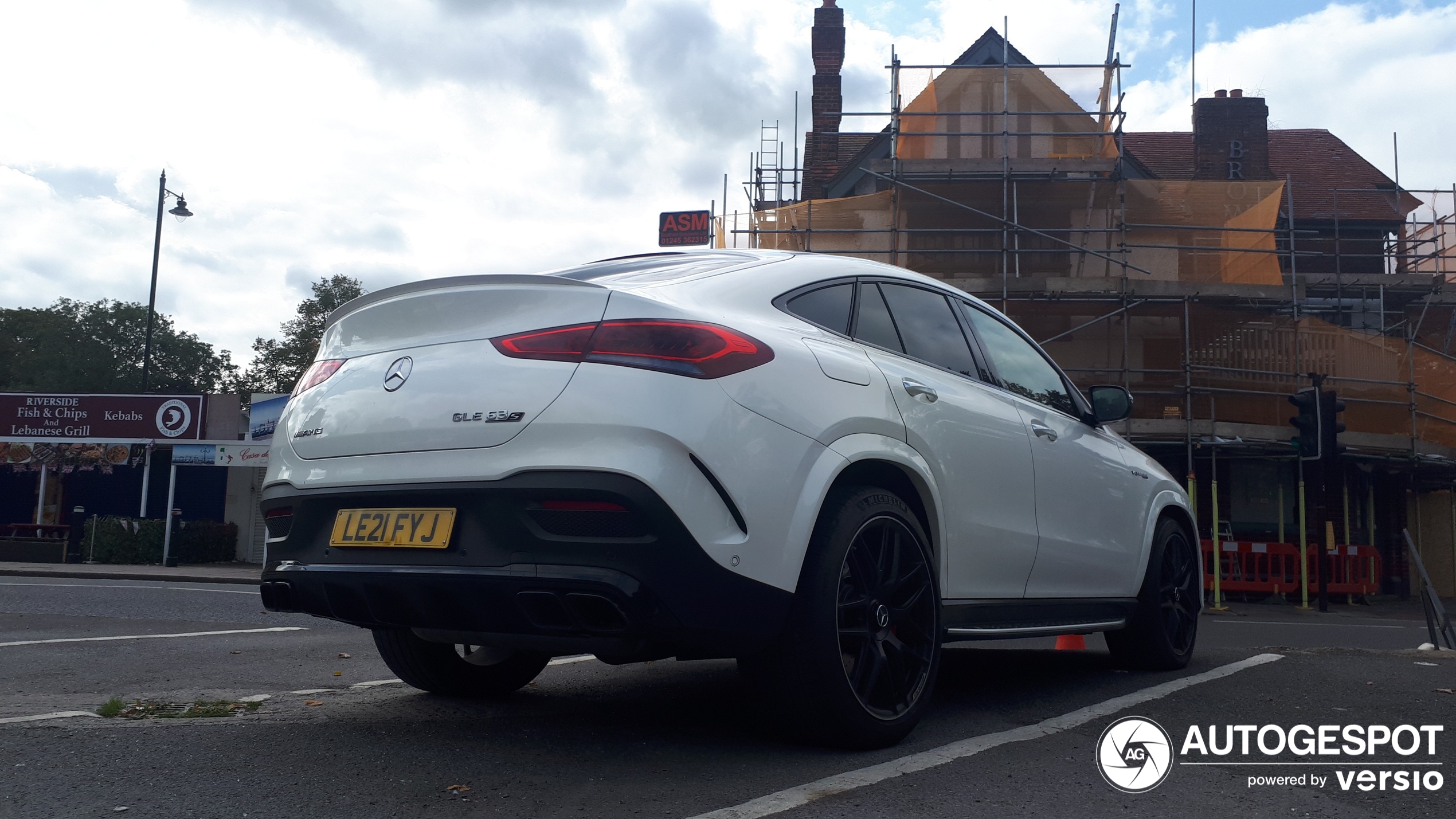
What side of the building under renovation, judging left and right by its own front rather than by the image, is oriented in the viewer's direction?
front

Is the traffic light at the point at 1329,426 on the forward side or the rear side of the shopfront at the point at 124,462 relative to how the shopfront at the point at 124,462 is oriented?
on the forward side

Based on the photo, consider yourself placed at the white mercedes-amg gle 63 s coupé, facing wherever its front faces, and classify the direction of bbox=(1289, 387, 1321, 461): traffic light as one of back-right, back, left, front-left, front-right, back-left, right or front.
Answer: front

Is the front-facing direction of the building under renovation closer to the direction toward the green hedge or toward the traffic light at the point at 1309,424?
the traffic light

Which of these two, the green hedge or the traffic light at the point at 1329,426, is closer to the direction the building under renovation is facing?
the traffic light

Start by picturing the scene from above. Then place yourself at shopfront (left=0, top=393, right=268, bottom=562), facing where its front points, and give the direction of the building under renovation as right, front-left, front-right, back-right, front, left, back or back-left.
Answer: front-left

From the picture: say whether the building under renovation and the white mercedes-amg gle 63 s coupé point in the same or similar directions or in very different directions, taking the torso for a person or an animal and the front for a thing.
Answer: very different directions

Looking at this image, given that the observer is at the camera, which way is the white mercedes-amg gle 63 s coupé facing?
facing away from the viewer and to the right of the viewer

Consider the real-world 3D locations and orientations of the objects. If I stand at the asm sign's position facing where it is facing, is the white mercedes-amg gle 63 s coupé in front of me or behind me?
in front

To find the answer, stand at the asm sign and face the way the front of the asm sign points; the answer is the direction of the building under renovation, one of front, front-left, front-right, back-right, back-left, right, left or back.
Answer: front-left

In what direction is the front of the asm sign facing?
toward the camera

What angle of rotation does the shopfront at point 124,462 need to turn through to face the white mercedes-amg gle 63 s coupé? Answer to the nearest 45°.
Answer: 0° — it already faces it

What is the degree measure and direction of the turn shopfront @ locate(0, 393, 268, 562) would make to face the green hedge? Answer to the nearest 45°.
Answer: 0° — it already faces it

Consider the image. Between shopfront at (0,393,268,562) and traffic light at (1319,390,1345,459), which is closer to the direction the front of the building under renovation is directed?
the traffic light

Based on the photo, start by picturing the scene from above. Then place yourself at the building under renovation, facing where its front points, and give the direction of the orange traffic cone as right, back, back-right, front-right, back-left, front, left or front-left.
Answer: front

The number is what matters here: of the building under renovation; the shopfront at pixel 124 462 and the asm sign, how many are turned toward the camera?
3

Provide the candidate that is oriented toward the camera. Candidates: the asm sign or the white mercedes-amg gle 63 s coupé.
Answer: the asm sign

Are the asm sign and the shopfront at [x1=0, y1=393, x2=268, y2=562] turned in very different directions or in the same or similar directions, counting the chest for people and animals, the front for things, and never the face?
same or similar directions
